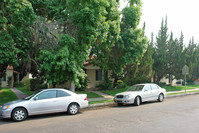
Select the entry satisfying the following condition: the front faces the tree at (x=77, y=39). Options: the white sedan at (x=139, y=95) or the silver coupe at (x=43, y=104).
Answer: the white sedan at (x=139, y=95)

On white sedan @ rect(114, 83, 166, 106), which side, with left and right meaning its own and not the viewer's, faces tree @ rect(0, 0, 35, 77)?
front

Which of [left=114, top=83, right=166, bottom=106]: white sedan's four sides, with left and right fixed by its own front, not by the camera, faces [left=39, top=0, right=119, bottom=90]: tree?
right

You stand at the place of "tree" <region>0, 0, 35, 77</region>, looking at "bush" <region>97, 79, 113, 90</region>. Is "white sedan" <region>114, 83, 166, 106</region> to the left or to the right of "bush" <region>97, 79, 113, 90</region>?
right

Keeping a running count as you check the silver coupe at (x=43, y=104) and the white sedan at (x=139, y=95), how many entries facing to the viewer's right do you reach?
0

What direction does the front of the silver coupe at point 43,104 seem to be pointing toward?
to the viewer's left

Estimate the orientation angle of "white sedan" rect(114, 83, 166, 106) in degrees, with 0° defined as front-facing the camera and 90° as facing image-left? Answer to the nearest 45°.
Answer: approximately 45°

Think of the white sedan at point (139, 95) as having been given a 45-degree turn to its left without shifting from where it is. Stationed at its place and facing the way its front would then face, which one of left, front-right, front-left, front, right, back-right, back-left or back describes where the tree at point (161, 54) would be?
back

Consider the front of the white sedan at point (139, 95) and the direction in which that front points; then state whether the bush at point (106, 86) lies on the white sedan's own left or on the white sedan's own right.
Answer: on the white sedan's own right
